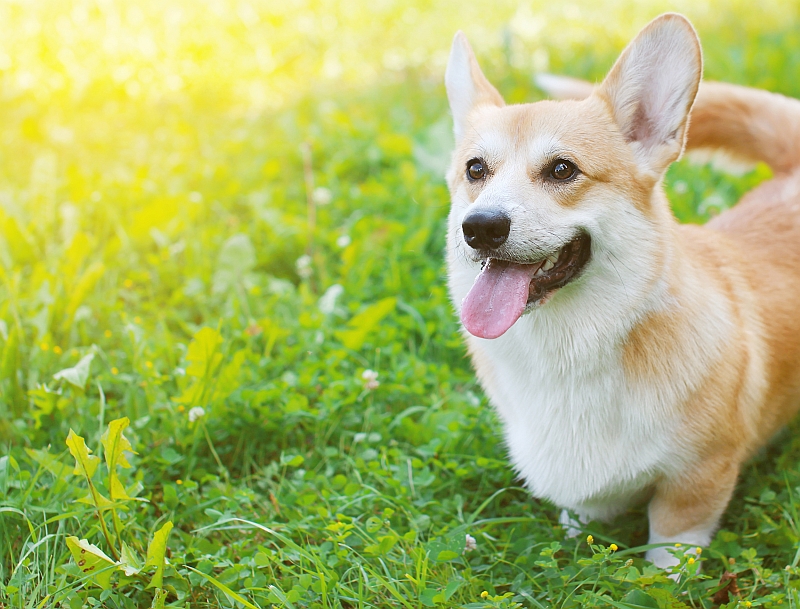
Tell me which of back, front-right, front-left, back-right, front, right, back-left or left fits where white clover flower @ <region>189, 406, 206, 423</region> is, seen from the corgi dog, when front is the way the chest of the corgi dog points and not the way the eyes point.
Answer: front-right

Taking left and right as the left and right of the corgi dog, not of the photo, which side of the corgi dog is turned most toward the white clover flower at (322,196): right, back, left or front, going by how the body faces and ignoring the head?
right

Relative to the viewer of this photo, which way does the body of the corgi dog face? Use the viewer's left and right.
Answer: facing the viewer and to the left of the viewer

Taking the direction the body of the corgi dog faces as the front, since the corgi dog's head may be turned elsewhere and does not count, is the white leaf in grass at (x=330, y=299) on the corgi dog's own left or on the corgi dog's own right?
on the corgi dog's own right

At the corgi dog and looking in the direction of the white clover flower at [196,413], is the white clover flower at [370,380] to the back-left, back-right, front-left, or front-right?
front-right

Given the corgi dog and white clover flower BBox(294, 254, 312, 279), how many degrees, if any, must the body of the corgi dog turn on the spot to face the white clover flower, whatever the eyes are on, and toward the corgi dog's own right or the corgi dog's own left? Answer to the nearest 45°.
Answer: approximately 90° to the corgi dog's own right

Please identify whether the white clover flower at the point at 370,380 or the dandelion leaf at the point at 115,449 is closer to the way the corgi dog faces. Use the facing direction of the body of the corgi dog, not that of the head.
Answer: the dandelion leaf

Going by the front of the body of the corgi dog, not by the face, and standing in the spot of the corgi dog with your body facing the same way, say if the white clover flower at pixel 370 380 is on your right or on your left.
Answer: on your right

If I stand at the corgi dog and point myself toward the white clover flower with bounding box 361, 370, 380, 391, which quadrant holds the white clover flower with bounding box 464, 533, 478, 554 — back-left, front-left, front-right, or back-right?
front-left
